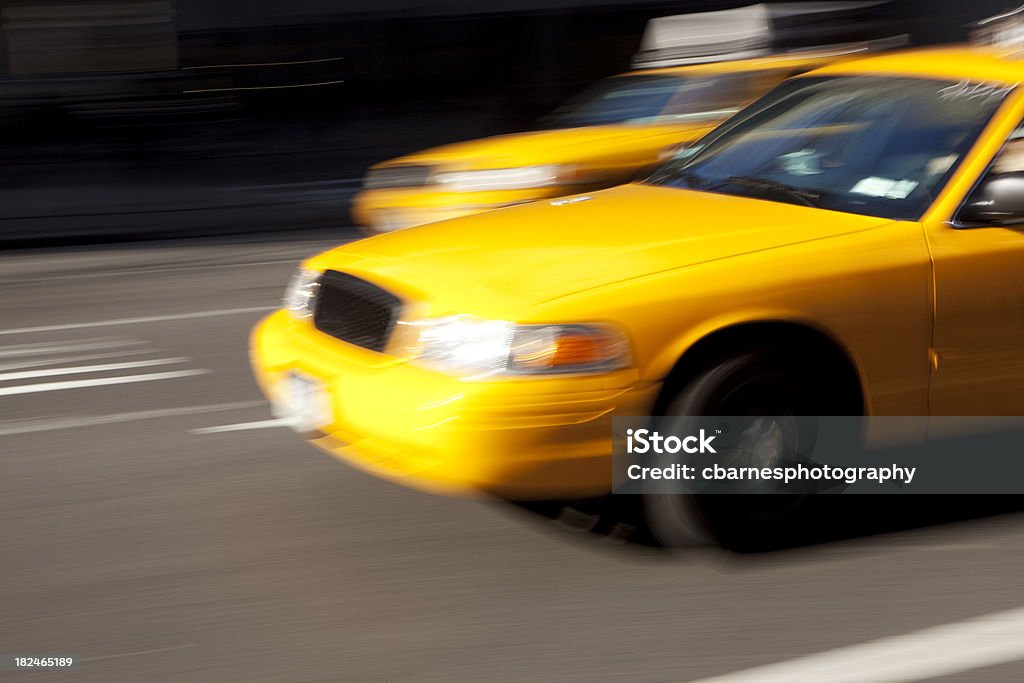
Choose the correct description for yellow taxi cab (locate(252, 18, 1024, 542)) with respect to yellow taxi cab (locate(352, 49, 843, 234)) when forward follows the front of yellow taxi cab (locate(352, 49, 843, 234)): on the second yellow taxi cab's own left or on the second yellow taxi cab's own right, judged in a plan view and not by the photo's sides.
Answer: on the second yellow taxi cab's own left

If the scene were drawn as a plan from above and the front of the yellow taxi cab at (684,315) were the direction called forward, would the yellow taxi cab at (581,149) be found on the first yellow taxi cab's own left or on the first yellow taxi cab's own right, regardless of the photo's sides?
on the first yellow taxi cab's own right

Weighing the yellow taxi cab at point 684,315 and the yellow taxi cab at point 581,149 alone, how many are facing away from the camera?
0

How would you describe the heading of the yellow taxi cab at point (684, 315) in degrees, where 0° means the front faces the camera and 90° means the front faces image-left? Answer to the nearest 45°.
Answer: approximately 45°
